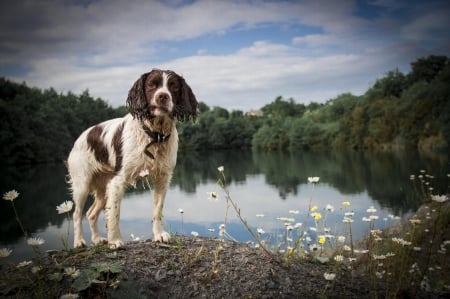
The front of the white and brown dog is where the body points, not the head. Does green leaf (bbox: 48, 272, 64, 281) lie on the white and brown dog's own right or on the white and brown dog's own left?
on the white and brown dog's own right

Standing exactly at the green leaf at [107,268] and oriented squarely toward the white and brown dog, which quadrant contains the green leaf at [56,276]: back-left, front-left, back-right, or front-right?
back-left

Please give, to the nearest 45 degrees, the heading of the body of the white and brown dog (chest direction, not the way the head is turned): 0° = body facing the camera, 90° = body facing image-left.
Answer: approximately 315°

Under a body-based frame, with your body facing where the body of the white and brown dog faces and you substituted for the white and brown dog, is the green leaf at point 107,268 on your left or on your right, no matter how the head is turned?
on your right

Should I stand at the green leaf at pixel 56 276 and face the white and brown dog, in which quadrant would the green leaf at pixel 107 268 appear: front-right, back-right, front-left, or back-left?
front-right
